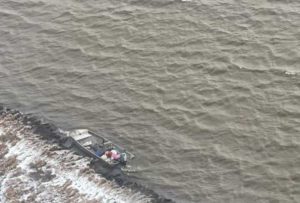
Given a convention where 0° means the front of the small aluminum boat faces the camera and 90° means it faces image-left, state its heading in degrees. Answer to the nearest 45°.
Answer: approximately 135°
